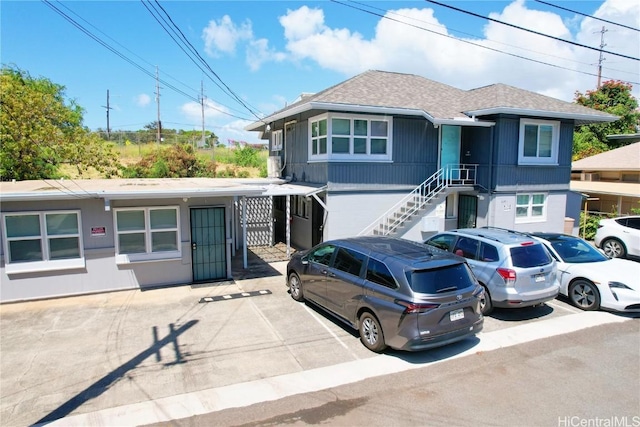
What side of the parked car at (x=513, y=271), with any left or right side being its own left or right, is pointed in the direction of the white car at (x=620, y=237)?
right

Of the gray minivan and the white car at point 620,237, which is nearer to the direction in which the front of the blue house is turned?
the gray minivan

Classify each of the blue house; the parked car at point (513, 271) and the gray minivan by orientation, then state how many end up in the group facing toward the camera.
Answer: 1

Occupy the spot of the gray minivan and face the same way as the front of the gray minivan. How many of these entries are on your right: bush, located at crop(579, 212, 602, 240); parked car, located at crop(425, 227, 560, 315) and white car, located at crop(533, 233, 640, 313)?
3

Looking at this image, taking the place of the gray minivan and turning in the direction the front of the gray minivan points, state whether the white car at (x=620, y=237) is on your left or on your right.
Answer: on your right

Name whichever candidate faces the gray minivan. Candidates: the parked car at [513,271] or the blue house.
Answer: the blue house

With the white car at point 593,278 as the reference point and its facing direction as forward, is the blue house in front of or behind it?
behind

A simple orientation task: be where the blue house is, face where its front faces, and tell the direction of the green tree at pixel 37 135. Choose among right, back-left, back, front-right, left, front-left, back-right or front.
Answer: right

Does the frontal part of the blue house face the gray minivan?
yes
